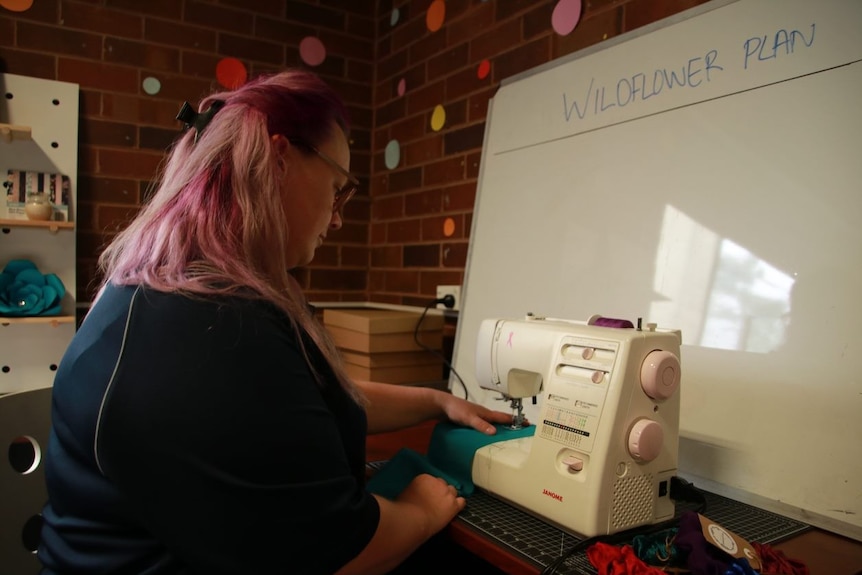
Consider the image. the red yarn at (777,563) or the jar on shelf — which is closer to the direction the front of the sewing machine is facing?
the jar on shelf

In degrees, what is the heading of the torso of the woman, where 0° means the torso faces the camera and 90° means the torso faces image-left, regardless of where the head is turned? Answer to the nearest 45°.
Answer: approximately 225°

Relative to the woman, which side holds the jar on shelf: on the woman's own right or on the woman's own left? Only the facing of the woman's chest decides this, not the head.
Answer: on the woman's own left

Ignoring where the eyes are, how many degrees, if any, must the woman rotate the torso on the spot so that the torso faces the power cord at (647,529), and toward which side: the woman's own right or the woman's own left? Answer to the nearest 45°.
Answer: approximately 45° to the woman's own right

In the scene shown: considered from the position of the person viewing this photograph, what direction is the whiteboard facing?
facing the viewer and to the left of the viewer

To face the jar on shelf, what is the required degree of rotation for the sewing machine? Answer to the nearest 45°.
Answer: approximately 45° to its right

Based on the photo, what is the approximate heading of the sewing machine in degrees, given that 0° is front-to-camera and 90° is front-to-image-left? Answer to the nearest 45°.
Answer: approximately 45°

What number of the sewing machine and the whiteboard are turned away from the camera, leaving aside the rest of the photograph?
0

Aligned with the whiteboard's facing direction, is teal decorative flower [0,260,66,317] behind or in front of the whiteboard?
in front
